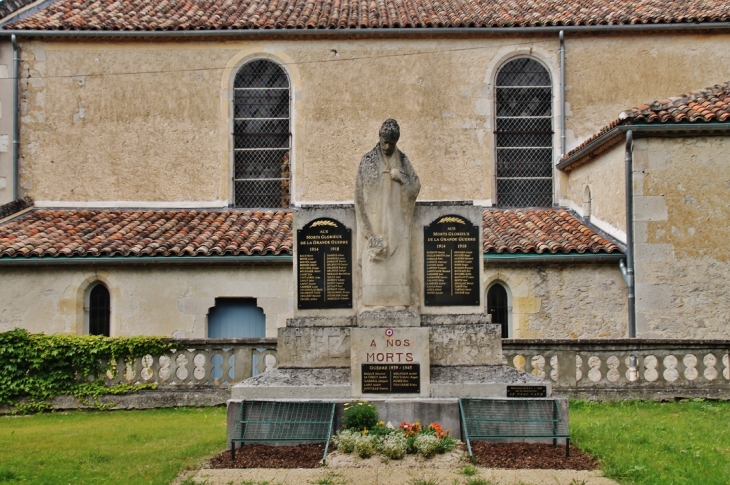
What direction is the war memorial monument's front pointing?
toward the camera

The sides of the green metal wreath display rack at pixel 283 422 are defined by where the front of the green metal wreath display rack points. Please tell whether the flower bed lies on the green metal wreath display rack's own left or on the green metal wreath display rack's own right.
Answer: on the green metal wreath display rack's own left

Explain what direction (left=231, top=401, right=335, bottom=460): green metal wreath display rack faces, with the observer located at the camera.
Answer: facing the viewer

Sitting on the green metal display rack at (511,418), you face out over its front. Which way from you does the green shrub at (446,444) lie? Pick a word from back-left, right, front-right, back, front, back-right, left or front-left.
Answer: front-right

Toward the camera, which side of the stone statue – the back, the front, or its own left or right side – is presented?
front

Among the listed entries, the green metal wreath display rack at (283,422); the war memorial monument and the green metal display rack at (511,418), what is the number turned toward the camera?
3

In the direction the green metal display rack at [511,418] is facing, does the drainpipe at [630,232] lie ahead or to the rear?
to the rear

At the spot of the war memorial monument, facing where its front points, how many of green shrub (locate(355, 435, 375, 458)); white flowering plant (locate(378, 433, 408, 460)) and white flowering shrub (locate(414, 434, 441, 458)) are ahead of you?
3

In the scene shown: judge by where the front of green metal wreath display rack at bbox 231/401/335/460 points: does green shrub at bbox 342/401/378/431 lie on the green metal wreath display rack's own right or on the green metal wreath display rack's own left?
on the green metal wreath display rack's own left

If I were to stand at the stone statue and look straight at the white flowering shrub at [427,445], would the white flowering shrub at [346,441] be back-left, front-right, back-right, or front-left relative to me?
front-right
